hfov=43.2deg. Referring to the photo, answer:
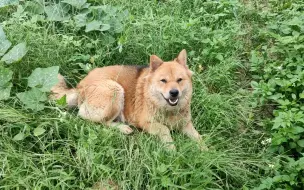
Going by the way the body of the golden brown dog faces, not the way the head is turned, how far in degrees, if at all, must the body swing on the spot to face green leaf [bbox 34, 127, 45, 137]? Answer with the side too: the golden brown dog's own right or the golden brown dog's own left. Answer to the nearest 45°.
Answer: approximately 90° to the golden brown dog's own right

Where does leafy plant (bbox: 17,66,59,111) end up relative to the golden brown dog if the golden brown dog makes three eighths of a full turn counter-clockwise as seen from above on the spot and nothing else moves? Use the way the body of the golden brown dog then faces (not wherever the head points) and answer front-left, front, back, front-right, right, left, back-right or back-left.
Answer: left

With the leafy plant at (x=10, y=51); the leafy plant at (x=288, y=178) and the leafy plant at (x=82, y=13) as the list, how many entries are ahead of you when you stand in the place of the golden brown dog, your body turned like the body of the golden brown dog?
1

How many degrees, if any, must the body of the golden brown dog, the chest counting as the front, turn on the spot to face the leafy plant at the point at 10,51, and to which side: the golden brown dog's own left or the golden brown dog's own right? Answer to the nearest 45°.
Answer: approximately 135° to the golden brown dog's own right

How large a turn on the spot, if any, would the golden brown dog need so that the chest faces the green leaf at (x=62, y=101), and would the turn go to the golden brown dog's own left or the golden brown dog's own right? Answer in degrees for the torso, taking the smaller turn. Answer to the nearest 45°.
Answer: approximately 135° to the golden brown dog's own right

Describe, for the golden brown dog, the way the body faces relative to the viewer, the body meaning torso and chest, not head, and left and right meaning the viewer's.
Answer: facing the viewer and to the right of the viewer

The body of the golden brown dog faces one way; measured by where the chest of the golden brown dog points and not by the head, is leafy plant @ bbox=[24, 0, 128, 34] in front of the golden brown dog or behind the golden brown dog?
behind

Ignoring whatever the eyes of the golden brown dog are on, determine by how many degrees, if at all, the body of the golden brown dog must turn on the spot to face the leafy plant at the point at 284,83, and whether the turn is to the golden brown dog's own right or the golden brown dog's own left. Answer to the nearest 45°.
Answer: approximately 45° to the golden brown dog's own left

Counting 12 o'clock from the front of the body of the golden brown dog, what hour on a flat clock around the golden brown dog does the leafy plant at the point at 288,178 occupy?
The leafy plant is roughly at 12 o'clock from the golden brown dog.
